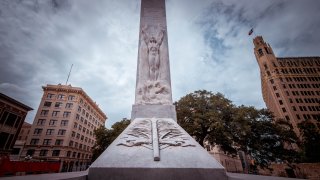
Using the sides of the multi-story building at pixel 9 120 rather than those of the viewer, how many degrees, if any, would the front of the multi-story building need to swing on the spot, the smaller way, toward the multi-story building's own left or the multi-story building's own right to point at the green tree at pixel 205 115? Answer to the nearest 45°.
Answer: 0° — it already faces it

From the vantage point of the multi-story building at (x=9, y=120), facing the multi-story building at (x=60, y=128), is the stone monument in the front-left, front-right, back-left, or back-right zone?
back-right

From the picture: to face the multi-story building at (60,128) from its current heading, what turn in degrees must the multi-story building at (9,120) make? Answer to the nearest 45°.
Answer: approximately 90° to its left

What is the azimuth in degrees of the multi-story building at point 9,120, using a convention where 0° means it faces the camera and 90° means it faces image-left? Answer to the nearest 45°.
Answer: approximately 315°
